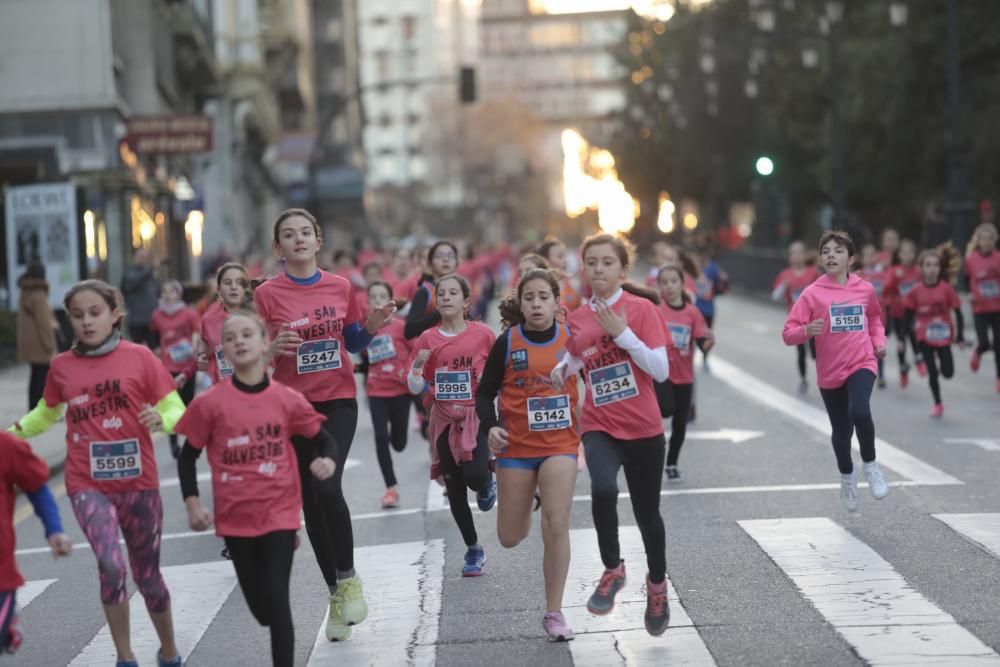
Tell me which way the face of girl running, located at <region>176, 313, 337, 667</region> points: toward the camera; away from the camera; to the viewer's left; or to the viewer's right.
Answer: toward the camera

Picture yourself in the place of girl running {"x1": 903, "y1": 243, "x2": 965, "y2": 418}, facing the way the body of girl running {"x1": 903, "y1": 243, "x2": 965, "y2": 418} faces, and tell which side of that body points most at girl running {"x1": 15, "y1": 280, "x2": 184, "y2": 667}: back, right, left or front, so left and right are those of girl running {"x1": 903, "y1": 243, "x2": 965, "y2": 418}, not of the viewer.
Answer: front

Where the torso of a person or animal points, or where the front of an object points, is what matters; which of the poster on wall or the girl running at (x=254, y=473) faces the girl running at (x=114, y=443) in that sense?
the poster on wall

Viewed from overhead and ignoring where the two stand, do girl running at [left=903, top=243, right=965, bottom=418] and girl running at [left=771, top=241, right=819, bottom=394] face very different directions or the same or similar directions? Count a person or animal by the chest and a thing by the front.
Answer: same or similar directions

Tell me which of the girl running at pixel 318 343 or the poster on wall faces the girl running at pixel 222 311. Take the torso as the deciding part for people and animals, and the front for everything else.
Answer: the poster on wall

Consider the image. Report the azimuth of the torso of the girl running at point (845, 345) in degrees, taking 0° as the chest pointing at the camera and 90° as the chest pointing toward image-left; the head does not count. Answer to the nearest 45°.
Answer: approximately 0°

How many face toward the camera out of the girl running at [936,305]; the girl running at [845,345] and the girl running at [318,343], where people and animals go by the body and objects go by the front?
3

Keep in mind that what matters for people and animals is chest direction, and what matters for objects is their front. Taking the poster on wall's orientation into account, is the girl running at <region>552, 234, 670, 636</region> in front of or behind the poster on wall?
in front

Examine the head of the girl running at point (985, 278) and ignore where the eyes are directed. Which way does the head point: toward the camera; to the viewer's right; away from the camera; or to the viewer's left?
toward the camera

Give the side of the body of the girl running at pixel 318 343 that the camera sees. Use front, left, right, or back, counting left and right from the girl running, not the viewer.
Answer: front

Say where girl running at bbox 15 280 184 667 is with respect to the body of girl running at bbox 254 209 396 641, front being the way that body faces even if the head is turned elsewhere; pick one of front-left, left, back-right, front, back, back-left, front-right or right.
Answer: front-right

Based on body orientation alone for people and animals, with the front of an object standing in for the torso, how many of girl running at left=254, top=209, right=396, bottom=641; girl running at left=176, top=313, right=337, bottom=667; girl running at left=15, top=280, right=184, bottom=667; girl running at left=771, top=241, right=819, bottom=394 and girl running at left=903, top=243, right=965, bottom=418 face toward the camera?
5

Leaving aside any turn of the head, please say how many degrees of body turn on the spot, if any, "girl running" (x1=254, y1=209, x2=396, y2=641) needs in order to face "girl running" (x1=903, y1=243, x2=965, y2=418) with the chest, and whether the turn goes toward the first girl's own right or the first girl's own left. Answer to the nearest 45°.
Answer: approximately 135° to the first girl's own left

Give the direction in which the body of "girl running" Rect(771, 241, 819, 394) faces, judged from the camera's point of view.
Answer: toward the camera

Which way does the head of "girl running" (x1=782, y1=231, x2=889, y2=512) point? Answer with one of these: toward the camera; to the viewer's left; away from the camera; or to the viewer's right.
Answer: toward the camera

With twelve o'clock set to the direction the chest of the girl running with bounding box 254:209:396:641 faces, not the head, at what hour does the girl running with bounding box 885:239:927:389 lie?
the girl running with bounding box 885:239:927:389 is roughly at 7 o'clock from the girl running with bounding box 254:209:396:641.

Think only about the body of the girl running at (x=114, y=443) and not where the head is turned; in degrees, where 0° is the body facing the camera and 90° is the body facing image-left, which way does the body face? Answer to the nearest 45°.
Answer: approximately 0°
